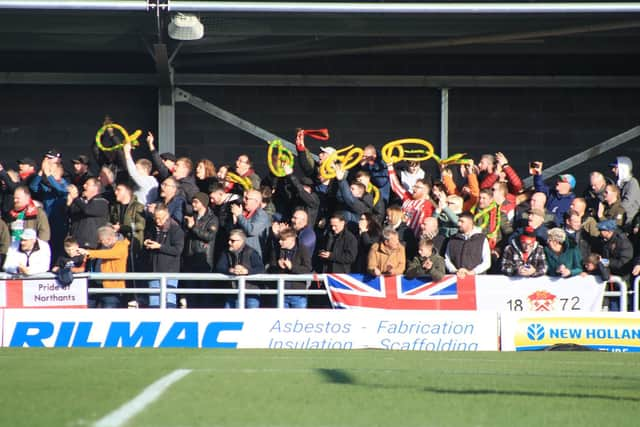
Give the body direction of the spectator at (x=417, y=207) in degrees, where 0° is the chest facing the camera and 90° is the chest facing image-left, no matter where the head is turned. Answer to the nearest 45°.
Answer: approximately 45°

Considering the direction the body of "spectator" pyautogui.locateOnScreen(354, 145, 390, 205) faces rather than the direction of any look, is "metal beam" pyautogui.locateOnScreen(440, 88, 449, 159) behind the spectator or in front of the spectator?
behind

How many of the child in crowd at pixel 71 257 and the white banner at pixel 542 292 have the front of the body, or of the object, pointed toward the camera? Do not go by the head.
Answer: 2

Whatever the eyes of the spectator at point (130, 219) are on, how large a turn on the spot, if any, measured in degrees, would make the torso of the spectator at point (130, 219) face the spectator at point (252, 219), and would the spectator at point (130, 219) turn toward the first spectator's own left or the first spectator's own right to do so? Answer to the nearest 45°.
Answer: approximately 135° to the first spectator's own left

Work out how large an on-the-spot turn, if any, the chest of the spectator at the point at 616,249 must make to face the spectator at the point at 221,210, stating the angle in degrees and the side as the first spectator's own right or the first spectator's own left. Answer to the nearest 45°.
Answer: approximately 45° to the first spectator's own right
